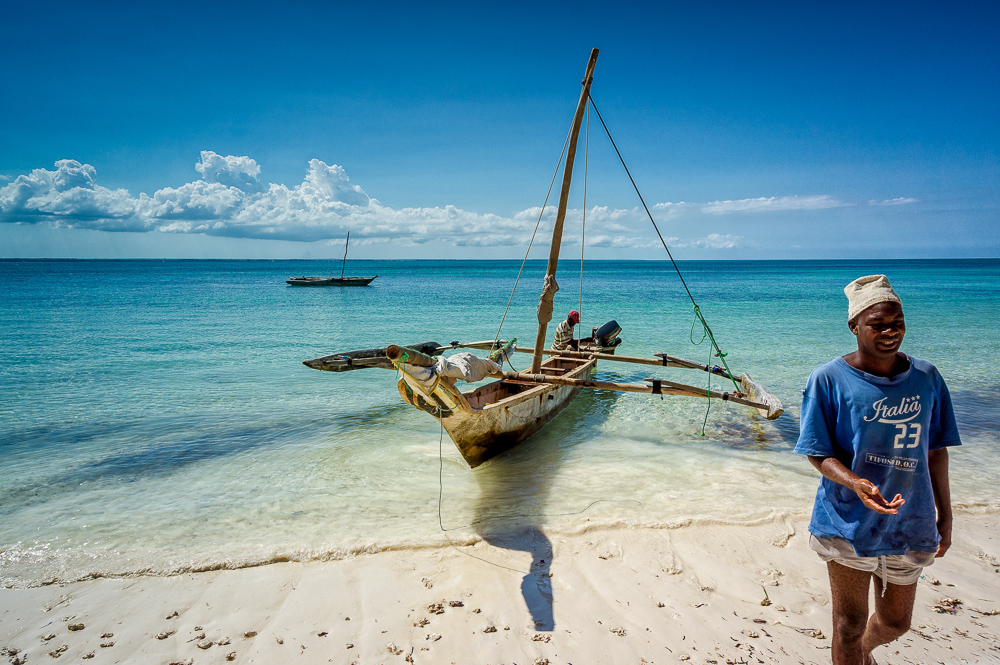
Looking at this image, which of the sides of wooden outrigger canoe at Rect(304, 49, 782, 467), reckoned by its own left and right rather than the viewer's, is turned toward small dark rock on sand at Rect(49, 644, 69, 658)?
front

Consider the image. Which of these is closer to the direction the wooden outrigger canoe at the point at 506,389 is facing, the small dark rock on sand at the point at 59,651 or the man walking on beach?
the small dark rock on sand

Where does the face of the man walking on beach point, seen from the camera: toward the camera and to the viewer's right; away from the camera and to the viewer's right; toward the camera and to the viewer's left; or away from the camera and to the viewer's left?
toward the camera and to the viewer's right

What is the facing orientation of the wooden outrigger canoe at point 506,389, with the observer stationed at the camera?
facing the viewer and to the left of the viewer

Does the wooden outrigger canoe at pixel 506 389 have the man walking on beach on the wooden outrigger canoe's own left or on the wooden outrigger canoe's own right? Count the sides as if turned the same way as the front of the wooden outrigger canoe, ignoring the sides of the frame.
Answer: on the wooden outrigger canoe's own left
